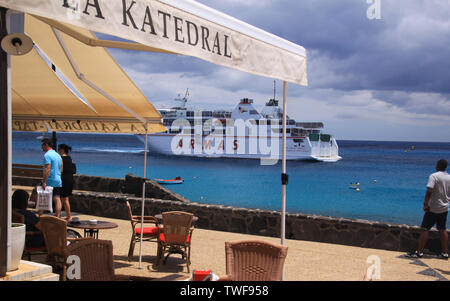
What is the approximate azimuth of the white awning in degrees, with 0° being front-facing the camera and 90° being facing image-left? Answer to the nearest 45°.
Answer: approximately 315°

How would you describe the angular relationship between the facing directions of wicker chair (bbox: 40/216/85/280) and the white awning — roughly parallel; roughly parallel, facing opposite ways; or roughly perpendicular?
roughly perpendicular

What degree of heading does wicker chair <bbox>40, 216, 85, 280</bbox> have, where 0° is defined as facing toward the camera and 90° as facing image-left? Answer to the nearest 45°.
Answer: approximately 225°
